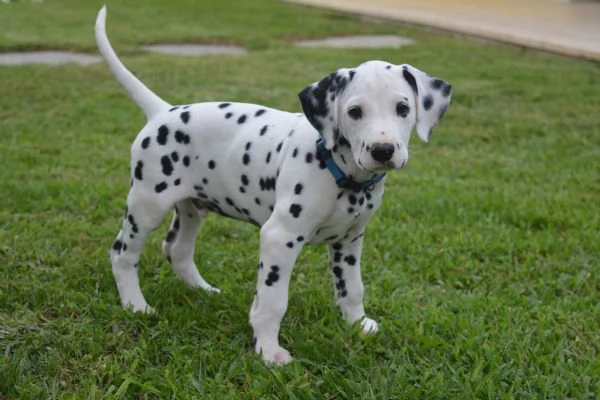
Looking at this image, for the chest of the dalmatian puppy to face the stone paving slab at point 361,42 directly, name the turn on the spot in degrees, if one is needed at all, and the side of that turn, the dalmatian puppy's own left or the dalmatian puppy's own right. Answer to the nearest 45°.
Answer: approximately 135° to the dalmatian puppy's own left

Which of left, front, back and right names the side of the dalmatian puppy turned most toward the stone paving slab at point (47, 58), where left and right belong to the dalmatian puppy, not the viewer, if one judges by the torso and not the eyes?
back

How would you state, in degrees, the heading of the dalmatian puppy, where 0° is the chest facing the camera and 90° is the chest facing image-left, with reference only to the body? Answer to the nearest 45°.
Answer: approximately 315°
